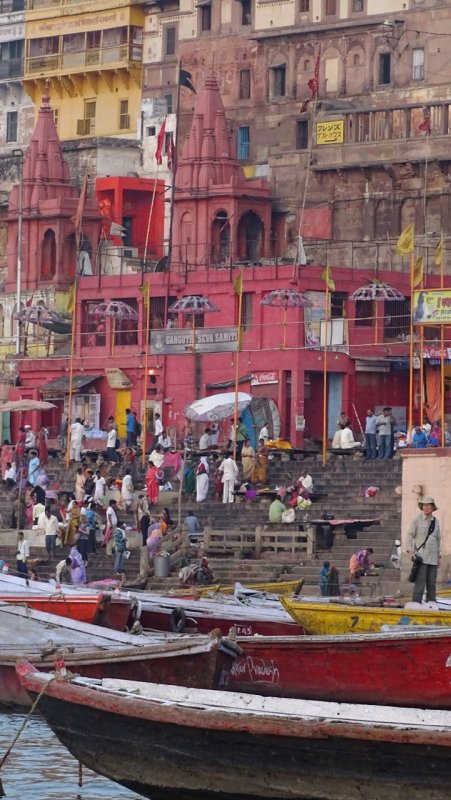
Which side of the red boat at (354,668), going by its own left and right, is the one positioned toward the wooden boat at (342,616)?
right

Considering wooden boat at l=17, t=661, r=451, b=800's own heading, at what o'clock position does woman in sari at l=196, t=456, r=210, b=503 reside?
The woman in sari is roughly at 3 o'clock from the wooden boat.

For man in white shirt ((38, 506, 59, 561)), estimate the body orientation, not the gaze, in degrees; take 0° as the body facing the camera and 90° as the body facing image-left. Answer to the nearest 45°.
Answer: approximately 0°

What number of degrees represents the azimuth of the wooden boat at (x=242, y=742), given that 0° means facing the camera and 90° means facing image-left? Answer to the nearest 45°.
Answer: approximately 90°

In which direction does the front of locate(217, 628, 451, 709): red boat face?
to the viewer's left

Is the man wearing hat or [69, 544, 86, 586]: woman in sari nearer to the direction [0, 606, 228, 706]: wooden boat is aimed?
the man wearing hat

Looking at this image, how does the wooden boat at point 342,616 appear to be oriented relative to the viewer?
to the viewer's left

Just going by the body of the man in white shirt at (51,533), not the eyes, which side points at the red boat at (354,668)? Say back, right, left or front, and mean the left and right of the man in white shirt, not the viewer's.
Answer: front

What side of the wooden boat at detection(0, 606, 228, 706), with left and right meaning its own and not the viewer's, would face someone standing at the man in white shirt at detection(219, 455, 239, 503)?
left

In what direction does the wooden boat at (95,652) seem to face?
to the viewer's right

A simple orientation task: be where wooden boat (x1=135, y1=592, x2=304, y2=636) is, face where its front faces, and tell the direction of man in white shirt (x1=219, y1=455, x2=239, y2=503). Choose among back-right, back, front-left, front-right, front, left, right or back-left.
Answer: right

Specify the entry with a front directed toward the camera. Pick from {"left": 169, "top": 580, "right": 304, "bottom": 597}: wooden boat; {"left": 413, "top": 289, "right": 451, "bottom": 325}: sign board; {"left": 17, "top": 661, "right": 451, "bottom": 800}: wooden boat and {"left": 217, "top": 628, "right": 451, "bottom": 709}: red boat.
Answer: the sign board
